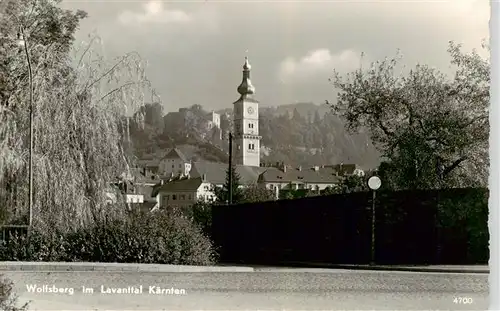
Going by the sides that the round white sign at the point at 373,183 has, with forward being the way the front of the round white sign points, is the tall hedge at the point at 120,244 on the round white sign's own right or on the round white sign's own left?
on the round white sign's own right

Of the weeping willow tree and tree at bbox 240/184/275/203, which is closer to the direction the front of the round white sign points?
the weeping willow tree

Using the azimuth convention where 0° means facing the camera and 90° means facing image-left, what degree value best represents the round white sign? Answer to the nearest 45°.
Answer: approximately 0°

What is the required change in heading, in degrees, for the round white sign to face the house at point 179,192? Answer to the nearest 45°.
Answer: approximately 135° to its right

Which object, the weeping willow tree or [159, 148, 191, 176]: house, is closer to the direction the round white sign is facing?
the weeping willow tree

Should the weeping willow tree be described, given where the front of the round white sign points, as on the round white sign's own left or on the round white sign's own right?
on the round white sign's own right

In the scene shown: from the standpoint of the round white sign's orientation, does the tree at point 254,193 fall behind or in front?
behind

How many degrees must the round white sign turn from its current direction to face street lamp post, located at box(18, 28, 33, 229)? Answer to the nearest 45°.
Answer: approximately 45° to its right
